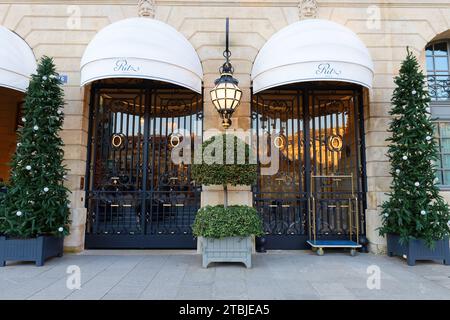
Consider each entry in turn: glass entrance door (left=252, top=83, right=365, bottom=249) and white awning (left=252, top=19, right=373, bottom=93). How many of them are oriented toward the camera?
2

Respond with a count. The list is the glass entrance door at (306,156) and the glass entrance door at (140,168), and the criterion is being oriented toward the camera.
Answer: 2

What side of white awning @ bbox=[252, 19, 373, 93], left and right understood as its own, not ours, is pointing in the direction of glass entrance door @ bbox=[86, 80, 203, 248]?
right

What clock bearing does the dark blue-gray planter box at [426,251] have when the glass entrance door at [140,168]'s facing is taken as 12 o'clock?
The dark blue-gray planter box is roughly at 10 o'clock from the glass entrance door.

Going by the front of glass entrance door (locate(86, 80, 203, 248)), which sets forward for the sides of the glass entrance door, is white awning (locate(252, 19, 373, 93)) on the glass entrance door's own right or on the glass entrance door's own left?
on the glass entrance door's own left

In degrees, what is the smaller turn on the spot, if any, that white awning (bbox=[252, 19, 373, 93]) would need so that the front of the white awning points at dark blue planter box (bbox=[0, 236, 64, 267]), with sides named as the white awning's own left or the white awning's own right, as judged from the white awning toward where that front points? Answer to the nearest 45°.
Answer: approximately 90° to the white awning's own right

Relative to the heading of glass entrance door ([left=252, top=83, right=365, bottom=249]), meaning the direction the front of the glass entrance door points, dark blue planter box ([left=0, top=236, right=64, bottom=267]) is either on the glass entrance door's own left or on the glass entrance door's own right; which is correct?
on the glass entrance door's own right

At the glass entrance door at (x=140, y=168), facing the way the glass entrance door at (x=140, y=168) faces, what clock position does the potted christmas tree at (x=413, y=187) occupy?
The potted christmas tree is roughly at 10 o'clock from the glass entrance door.
